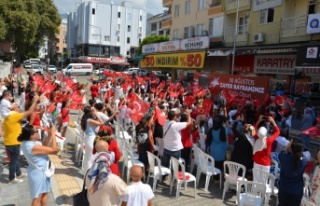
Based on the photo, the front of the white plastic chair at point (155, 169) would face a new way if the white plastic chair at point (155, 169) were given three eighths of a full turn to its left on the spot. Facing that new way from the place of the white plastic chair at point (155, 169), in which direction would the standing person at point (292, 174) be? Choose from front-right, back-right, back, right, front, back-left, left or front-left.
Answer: back-left

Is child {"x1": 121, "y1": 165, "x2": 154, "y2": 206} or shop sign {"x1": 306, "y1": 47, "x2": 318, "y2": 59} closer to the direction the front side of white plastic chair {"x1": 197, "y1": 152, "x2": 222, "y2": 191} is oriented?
the shop sign

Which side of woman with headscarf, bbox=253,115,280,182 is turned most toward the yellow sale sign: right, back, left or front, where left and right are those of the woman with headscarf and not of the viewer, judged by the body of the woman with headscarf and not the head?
front

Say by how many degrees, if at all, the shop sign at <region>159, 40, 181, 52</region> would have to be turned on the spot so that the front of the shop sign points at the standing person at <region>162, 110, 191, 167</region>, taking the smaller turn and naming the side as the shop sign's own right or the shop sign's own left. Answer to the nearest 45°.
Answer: approximately 45° to the shop sign's own left

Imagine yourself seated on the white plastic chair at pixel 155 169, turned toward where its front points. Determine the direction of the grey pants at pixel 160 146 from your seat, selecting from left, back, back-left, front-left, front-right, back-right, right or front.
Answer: front-left

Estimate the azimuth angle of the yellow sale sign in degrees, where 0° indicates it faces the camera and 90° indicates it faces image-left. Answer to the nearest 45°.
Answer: approximately 45°

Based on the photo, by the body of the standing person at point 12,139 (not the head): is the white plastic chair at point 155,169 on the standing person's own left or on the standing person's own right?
on the standing person's own right

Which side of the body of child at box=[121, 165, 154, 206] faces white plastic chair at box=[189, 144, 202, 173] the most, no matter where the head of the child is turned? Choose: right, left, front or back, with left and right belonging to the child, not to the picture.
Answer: front

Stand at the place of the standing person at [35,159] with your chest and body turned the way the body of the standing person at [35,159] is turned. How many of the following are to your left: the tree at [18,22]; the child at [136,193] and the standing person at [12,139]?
2

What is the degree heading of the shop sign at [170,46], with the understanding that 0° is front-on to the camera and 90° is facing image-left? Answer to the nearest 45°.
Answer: approximately 45°

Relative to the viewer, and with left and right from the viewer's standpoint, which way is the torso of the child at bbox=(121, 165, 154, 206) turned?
facing away from the viewer

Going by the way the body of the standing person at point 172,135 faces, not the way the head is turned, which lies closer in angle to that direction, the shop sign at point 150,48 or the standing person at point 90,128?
the shop sign

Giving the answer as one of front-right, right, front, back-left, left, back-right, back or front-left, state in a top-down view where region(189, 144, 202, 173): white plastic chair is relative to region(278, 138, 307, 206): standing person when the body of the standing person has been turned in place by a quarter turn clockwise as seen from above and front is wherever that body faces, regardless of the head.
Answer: back-left

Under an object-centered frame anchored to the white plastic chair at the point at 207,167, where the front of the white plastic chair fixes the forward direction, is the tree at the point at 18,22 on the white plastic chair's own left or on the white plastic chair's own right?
on the white plastic chair's own left

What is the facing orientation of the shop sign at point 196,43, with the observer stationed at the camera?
facing the viewer and to the left of the viewer

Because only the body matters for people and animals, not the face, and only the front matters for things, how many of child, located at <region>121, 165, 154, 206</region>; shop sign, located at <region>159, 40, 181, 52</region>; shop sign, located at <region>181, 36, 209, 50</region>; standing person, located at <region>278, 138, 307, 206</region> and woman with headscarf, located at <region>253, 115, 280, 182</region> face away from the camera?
3
